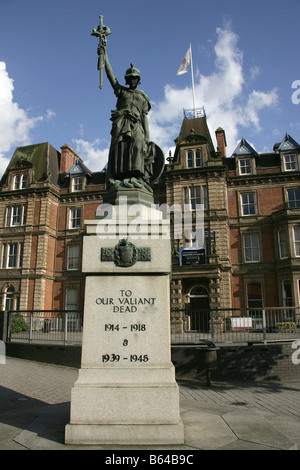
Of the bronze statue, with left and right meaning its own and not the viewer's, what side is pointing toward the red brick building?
back

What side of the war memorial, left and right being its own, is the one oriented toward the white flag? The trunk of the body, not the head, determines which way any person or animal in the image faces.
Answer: back

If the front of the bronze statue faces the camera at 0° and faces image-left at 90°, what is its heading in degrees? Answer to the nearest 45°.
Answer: approximately 0°

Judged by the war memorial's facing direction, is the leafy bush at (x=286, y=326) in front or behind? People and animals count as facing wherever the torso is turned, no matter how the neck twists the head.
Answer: behind

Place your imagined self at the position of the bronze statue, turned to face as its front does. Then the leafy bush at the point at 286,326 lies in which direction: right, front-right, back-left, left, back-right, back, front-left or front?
back-left

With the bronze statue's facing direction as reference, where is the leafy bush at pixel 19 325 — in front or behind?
behind
